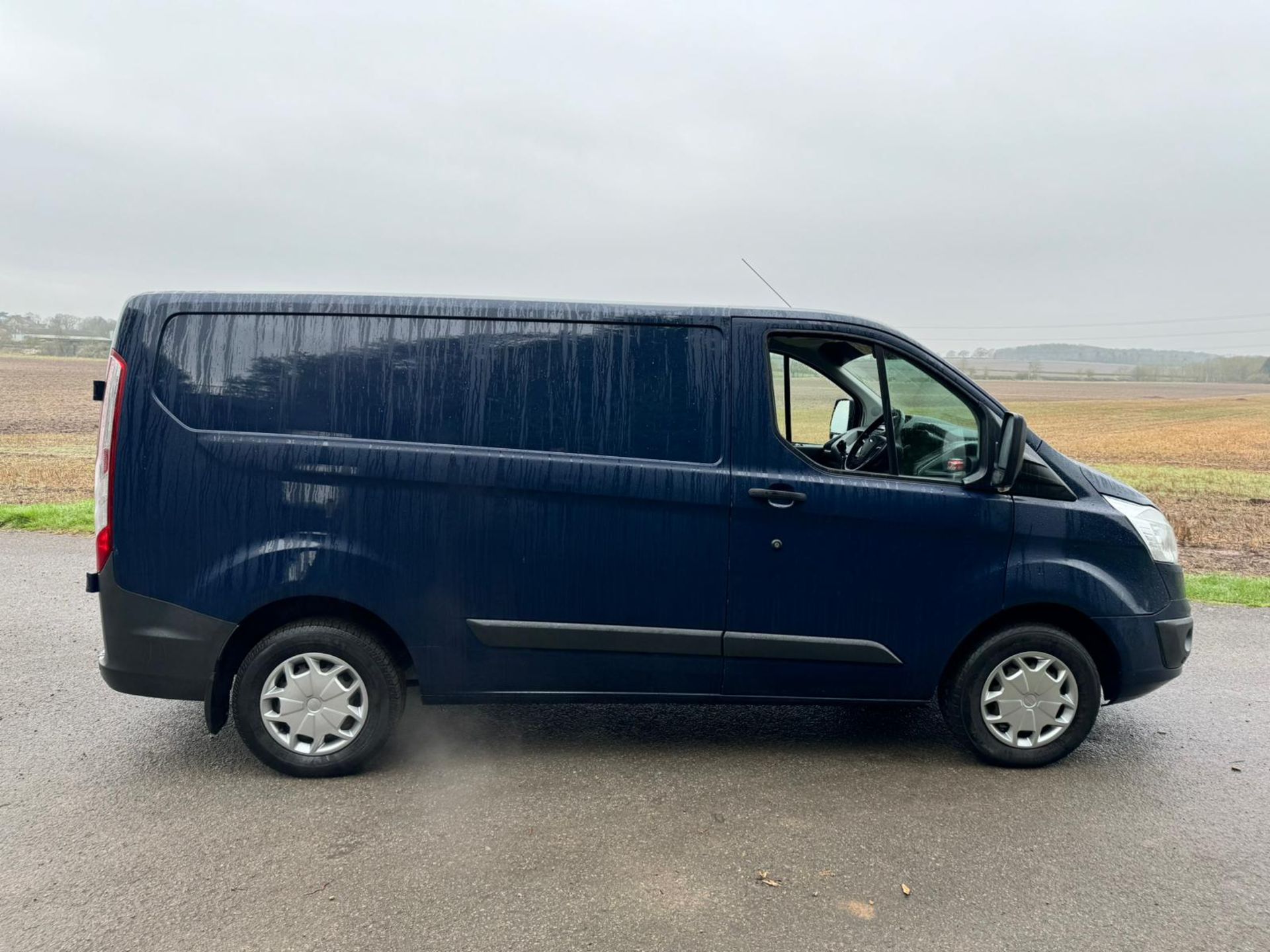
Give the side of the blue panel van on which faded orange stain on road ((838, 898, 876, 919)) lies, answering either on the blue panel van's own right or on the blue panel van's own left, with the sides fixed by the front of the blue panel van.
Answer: on the blue panel van's own right

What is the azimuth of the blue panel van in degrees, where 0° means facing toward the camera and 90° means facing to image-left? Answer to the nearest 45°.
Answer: approximately 270°
